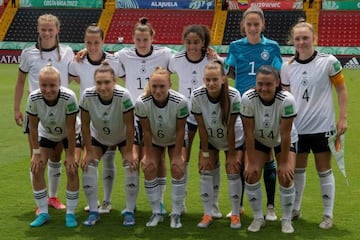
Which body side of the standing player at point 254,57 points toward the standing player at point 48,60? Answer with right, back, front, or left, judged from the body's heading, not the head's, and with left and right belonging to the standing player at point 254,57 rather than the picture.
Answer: right

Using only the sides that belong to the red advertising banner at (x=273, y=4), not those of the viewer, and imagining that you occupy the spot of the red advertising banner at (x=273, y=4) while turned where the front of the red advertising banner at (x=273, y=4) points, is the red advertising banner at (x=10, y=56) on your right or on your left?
on your right

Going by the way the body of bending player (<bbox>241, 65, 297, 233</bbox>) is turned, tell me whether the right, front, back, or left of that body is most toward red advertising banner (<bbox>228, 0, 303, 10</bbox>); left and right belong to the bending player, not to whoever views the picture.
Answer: back

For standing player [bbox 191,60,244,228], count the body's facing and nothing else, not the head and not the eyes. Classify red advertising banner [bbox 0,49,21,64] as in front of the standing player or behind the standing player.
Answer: behind

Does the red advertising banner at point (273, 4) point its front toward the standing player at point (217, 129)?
yes

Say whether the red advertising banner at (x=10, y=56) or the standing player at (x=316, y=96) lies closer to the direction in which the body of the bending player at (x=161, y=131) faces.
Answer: the standing player

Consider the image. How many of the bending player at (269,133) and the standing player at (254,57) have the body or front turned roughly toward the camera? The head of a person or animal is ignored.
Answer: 2

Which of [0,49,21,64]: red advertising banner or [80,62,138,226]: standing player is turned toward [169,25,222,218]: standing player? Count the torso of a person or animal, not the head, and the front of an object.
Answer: the red advertising banner

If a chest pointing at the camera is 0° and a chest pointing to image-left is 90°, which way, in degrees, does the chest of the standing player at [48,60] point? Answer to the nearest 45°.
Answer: approximately 0°

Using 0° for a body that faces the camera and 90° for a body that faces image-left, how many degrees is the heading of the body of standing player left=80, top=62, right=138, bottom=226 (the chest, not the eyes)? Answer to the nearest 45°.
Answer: approximately 0°
